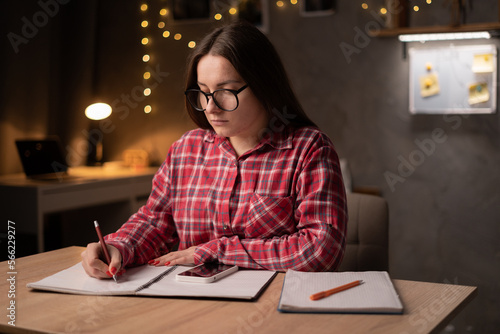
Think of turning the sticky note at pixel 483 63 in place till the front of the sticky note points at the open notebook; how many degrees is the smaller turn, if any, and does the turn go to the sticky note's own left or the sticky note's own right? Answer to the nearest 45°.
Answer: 0° — it already faces it

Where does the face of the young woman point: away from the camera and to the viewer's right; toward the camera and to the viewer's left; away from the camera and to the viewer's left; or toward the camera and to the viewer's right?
toward the camera and to the viewer's left

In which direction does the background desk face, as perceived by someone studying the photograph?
facing the viewer and to the right of the viewer

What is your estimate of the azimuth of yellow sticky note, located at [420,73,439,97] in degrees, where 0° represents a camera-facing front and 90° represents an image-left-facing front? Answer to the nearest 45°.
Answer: approximately 0°

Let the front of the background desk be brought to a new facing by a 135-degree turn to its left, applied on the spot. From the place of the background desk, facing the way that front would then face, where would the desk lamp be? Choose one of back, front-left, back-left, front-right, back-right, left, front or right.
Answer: front

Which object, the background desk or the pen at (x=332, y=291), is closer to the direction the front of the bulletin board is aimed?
the pen
